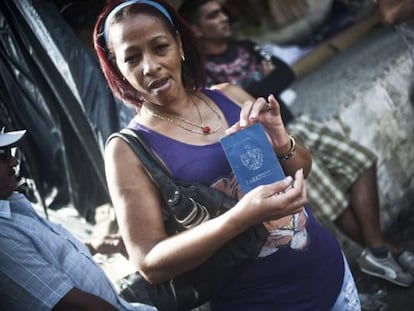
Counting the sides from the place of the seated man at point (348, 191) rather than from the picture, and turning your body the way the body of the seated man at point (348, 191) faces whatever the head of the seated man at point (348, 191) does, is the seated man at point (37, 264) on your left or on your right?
on your right

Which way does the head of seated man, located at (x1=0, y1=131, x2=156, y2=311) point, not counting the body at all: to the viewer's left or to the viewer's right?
to the viewer's right

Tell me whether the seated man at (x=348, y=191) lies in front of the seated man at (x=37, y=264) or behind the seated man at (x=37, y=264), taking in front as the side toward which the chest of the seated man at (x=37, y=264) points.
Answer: in front

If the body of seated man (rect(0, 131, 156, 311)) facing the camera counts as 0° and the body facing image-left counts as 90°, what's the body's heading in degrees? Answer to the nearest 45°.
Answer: approximately 270°

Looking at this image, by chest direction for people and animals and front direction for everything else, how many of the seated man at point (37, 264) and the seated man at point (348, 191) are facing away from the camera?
0

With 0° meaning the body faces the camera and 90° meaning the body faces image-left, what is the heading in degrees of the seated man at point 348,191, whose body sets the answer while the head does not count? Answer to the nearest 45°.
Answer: approximately 315°
